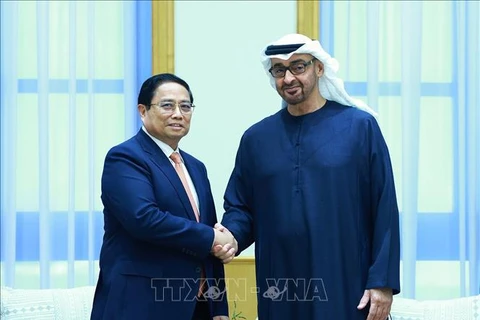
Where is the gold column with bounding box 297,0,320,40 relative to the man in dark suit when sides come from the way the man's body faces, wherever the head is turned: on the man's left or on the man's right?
on the man's left

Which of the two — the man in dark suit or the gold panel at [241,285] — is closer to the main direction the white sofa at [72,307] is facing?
the man in dark suit

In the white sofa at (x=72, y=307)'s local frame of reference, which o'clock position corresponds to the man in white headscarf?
The man in white headscarf is roughly at 10 o'clock from the white sofa.

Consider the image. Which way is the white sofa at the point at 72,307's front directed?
toward the camera

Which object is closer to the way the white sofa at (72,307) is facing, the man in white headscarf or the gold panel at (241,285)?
the man in white headscarf

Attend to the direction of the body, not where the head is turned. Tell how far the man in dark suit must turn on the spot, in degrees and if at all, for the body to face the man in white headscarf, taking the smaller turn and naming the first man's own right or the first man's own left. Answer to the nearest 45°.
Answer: approximately 45° to the first man's own left

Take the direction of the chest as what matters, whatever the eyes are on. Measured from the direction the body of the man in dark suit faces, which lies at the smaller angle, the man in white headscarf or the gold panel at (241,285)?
the man in white headscarf

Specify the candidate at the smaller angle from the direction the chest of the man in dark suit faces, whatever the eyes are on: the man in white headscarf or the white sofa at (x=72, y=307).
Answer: the man in white headscarf

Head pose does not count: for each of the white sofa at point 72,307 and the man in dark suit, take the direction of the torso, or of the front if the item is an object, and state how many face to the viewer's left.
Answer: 0

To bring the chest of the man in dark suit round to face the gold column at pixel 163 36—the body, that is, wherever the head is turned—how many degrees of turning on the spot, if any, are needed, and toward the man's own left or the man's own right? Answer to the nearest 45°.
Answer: approximately 135° to the man's own left
